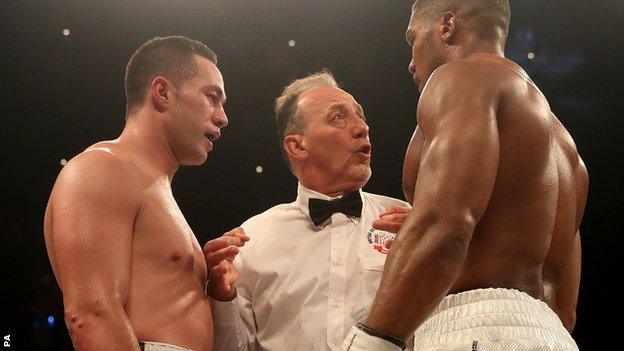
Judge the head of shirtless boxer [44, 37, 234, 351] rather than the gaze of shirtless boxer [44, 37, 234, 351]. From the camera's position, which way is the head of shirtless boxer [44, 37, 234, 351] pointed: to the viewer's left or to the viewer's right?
to the viewer's right

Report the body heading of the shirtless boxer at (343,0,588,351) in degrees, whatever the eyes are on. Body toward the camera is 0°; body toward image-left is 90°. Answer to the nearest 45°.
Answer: approximately 135°

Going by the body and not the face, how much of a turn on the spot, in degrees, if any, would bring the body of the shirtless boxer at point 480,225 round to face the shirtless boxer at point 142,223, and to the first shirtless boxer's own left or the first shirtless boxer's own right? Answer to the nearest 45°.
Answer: approximately 45° to the first shirtless boxer's own left
